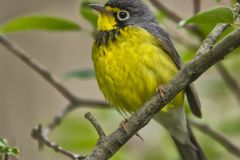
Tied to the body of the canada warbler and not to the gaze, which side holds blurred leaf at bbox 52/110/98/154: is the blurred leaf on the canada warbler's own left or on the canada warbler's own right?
on the canada warbler's own right

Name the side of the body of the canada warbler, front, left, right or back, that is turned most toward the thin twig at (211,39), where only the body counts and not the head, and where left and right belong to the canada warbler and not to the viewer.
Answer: left

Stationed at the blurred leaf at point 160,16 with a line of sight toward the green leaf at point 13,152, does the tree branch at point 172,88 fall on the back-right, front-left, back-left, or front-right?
front-left

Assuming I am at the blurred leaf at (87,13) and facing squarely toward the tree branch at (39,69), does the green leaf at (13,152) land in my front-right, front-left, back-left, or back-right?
front-left

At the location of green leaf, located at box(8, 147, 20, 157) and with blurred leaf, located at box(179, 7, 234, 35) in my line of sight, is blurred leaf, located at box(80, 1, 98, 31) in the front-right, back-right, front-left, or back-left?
front-left

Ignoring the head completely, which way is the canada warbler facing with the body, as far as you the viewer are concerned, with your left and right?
facing the viewer and to the left of the viewer
